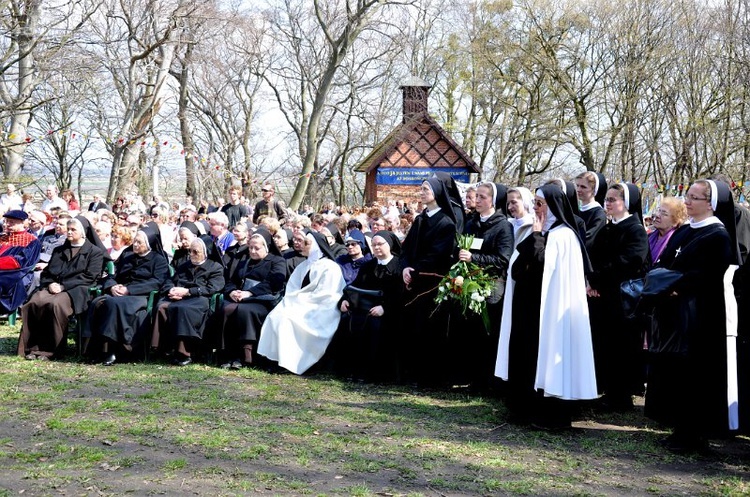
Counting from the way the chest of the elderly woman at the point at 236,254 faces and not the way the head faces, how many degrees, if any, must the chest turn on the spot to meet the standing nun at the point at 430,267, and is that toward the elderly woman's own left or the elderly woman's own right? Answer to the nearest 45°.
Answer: approximately 90° to the elderly woman's own left

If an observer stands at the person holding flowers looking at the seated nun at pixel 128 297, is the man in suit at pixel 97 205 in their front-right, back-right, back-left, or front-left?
front-right

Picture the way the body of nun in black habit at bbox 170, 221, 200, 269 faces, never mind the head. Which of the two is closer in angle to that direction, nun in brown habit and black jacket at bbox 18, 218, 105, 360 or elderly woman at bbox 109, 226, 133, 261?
the nun in brown habit and black jacket

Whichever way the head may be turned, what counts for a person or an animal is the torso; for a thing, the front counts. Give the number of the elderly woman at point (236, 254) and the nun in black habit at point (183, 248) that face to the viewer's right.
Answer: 0

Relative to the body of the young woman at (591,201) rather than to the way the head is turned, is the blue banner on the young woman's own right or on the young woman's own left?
on the young woman's own right

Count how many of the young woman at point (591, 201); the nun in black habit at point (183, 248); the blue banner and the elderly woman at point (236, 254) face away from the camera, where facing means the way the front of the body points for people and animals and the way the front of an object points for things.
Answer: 0

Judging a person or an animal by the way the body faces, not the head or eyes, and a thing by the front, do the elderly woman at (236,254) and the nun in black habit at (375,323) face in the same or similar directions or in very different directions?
same or similar directions

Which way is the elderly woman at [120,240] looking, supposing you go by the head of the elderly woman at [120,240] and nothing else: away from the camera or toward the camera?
toward the camera

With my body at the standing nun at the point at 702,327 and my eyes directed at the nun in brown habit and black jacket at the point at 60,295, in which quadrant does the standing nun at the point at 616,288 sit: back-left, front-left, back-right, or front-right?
front-right

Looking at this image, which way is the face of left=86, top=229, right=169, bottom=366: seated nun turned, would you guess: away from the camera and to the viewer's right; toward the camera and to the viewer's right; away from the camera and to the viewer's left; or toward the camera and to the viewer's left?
toward the camera and to the viewer's left

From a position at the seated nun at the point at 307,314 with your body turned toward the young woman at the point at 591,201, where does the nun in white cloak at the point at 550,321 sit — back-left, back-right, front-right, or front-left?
front-right

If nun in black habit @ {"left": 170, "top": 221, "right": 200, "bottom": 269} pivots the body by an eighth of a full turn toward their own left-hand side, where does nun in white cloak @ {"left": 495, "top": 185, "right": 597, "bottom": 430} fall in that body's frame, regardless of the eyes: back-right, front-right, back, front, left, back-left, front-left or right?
front-left

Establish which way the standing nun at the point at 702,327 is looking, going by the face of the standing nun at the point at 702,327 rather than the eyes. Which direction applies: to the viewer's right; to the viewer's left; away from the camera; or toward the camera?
to the viewer's left

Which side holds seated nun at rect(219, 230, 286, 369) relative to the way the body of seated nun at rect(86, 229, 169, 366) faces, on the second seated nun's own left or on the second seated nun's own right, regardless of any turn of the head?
on the second seated nun's own left

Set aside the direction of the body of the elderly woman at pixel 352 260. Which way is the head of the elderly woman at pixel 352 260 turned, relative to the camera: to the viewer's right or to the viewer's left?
to the viewer's left

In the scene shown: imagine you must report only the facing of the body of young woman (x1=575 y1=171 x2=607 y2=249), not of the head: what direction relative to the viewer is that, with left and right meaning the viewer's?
facing the viewer and to the left of the viewer

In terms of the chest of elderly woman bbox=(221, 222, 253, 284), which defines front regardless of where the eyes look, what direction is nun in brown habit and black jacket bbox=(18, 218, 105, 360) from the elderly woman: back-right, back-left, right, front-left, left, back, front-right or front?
front-right
